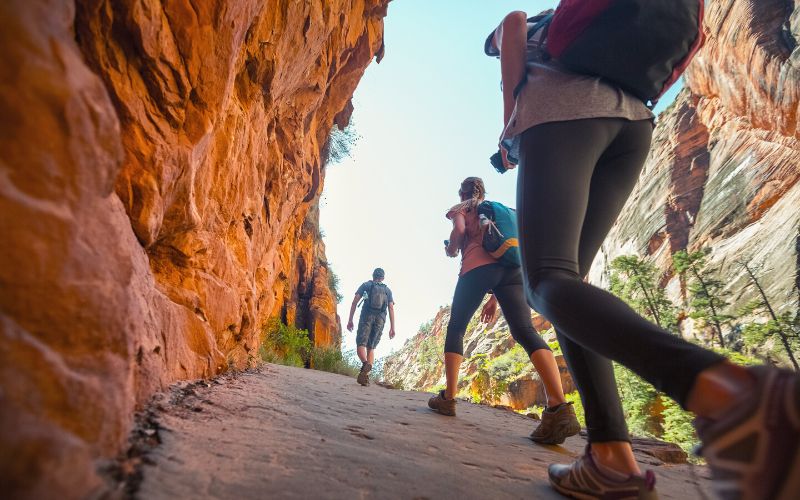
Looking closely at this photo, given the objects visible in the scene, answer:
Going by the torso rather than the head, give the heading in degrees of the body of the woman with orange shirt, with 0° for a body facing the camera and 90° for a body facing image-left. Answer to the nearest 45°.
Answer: approximately 135°

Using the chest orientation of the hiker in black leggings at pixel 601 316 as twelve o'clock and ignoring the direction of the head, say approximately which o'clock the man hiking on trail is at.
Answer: The man hiking on trail is roughly at 12 o'clock from the hiker in black leggings.

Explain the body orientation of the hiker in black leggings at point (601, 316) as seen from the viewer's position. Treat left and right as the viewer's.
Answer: facing away from the viewer and to the left of the viewer

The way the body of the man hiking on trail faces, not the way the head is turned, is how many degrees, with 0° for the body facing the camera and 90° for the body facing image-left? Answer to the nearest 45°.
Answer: approximately 180°

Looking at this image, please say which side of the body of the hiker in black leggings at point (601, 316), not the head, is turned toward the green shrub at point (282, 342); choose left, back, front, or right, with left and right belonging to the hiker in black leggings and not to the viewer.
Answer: front

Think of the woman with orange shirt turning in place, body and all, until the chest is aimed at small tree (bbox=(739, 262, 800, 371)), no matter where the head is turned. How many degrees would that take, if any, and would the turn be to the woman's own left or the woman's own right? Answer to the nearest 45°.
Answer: approximately 90° to the woman's own right

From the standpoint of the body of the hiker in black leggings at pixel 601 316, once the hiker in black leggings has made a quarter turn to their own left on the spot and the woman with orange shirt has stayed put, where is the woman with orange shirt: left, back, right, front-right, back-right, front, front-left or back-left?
right

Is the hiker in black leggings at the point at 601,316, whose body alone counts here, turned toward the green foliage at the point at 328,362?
yes

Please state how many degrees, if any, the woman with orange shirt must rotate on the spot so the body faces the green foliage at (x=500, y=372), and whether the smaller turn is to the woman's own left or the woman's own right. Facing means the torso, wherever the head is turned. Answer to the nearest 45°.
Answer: approximately 45° to the woman's own right

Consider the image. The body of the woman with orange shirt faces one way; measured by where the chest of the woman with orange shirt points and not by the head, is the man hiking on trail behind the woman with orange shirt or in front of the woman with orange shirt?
in front
